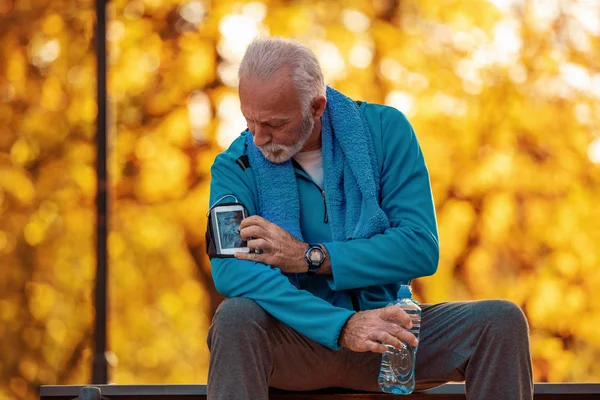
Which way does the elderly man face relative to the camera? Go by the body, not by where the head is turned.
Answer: toward the camera

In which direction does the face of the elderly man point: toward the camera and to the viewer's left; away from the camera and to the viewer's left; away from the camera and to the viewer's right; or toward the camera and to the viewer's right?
toward the camera and to the viewer's left
